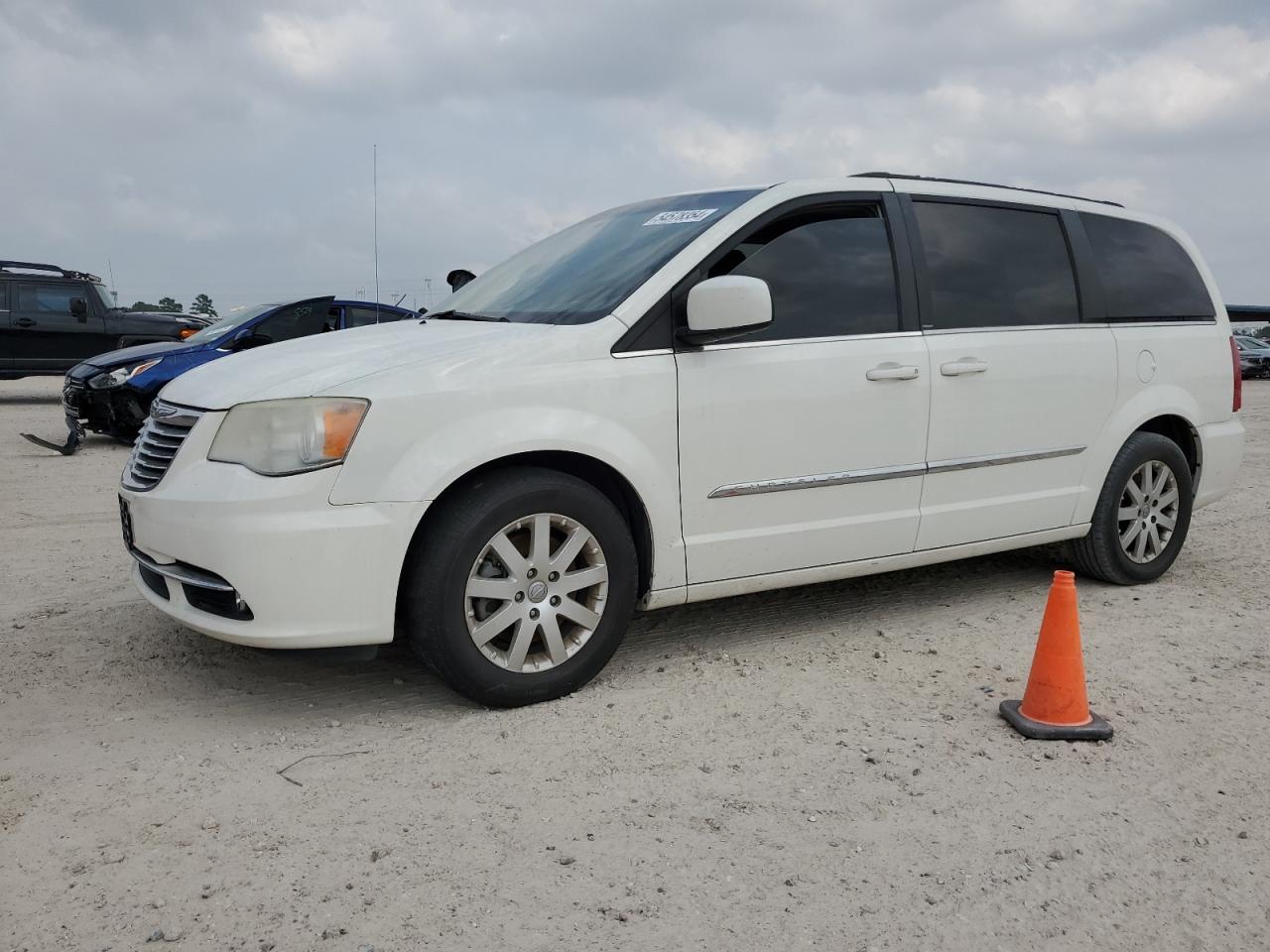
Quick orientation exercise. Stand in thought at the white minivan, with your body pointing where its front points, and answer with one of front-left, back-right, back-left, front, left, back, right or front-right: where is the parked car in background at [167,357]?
right

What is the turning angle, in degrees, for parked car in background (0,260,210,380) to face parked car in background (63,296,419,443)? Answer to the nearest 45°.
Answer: approximately 90° to its right

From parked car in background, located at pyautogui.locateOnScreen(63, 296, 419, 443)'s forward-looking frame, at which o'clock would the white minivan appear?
The white minivan is roughly at 10 o'clock from the parked car in background.

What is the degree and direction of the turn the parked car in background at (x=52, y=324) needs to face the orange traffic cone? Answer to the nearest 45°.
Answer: approximately 90° to its right

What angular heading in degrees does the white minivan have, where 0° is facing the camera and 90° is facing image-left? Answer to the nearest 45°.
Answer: approximately 45°

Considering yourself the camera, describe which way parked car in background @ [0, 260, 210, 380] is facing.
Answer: facing to the right of the viewer

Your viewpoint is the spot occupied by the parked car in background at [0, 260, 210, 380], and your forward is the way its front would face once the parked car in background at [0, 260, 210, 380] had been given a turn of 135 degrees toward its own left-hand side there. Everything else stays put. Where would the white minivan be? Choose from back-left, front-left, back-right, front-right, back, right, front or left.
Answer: back-left

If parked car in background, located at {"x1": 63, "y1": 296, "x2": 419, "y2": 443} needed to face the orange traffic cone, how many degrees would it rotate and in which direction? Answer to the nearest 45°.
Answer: approximately 45° to its left

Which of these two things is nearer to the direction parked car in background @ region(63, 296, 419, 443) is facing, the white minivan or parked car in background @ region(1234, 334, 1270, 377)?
the white minivan

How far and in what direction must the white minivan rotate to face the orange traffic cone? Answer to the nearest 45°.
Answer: approximately 135° to its left

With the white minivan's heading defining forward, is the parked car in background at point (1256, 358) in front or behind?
behind
